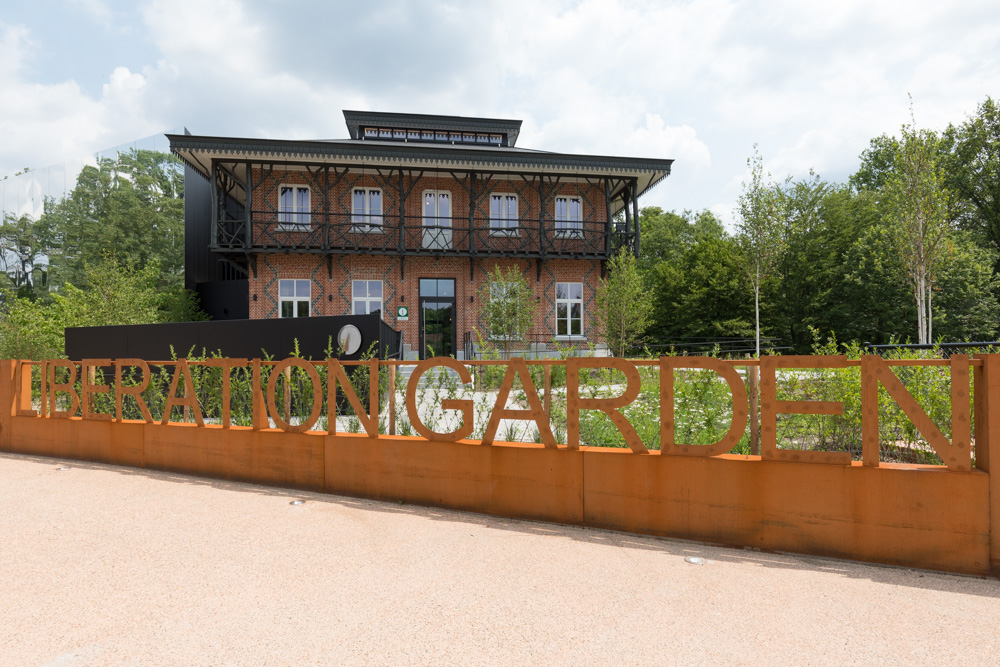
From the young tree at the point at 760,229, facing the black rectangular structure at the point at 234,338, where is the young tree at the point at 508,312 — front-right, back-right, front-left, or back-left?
front-right

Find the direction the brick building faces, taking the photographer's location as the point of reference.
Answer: facing the viewer

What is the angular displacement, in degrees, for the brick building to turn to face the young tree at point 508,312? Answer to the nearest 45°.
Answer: approximately 45° to its left

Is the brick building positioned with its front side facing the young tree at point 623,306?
no

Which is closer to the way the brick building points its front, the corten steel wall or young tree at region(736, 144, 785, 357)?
the corten steel wall

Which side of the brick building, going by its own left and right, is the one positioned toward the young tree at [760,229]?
left

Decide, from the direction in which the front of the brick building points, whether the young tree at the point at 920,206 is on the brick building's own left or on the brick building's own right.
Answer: on the brick building's own left

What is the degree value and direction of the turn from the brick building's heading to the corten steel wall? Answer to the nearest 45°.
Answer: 0° — it already faces it

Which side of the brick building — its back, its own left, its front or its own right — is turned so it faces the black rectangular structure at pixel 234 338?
front
